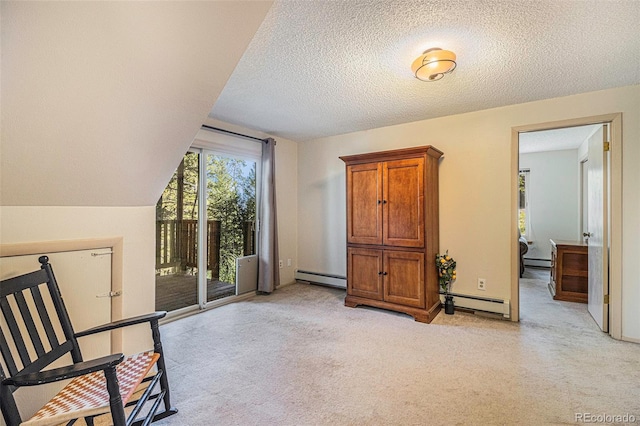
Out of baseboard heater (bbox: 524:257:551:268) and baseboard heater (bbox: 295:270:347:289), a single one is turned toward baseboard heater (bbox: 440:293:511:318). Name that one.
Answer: baseboard heater (bbox: 524:257:551:268)

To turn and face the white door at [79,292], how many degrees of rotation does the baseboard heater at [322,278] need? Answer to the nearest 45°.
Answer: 0° — it already faces it

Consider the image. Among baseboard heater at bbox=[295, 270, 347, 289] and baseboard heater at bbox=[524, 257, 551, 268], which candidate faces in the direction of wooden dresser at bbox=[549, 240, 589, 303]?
baseboard heater at bbox=[524, 257, 551, 268]

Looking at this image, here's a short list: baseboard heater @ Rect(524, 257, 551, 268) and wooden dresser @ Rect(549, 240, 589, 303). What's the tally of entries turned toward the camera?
1

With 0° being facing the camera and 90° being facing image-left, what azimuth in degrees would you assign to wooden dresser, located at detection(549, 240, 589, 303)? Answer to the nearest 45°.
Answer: approximately 90°

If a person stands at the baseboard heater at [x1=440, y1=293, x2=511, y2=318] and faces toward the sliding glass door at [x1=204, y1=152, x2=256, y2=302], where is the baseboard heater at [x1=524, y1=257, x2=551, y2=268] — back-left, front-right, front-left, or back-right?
back-right

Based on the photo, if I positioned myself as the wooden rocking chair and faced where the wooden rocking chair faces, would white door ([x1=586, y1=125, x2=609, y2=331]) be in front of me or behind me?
in front

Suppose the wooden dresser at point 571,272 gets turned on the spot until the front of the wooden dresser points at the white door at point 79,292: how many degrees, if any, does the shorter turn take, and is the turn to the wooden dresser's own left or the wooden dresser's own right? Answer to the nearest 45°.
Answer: approximately 45° to the wooden dresser's own left

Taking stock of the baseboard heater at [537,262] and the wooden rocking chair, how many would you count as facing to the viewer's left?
0

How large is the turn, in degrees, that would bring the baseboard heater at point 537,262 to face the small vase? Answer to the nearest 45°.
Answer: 0° — it already faces it

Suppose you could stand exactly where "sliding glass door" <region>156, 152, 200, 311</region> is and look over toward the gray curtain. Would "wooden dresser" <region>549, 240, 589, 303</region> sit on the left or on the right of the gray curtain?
right
